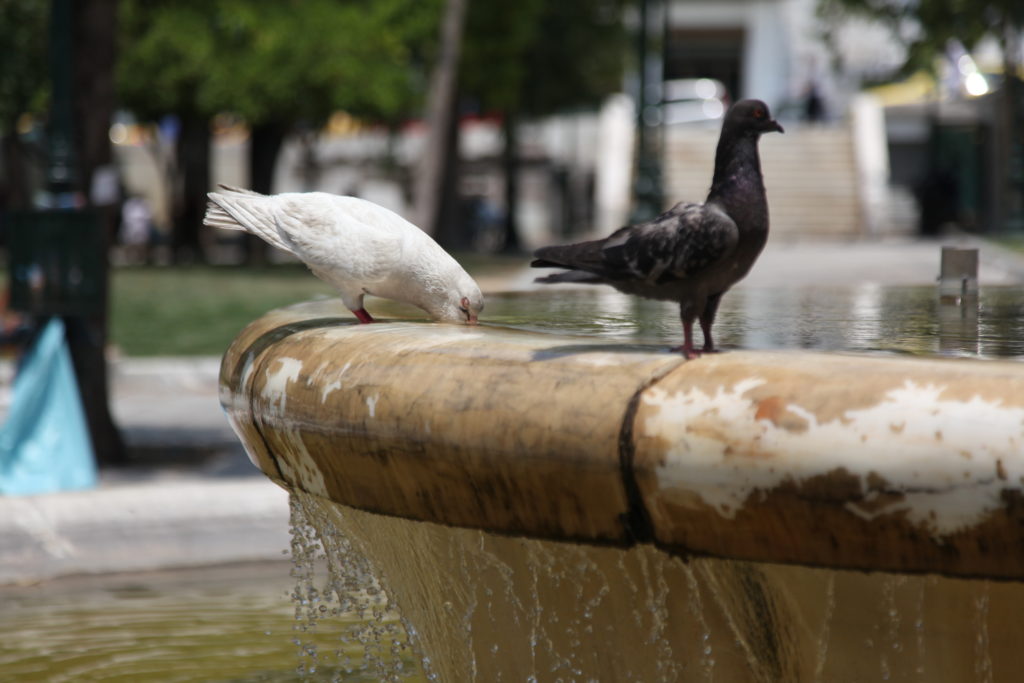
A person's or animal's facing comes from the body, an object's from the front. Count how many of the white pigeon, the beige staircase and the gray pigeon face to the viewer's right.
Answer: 2

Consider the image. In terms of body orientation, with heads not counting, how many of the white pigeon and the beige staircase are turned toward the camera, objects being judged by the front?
1

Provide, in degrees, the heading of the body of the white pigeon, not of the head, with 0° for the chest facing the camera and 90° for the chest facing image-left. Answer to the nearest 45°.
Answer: approximately 270°

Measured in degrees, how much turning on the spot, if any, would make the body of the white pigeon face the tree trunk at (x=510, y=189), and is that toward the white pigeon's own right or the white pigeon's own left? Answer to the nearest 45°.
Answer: approximately 90° to the white pigeon's own left

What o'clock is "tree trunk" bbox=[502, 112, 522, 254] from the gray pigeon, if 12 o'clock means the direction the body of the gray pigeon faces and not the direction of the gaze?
The tree trunk is roughly at 9 o'clock from the gray pigeon.

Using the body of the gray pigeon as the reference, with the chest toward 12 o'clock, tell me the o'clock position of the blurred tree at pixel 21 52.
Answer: The blurred tree is roughly at 8 o'clock from the gray pigeon.

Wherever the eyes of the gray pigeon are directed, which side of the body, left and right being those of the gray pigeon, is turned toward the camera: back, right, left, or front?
right

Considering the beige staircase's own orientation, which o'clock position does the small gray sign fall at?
The small gray sign is roughly at 12 o'clock from the beige staircase.

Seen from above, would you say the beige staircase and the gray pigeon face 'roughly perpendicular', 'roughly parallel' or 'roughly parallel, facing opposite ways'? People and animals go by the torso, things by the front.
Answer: roughly perpendicular
